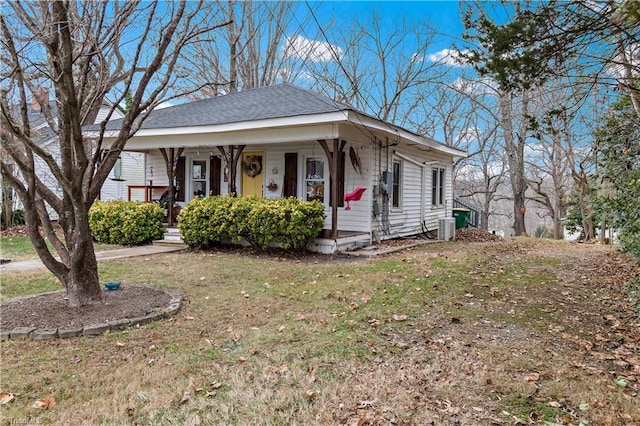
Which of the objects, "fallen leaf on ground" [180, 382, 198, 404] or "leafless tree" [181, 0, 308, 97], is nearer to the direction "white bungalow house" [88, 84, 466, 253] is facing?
the fallen leaf on ground

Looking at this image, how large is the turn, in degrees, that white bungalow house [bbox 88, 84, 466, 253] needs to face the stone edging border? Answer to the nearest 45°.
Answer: approximately 45° to its left

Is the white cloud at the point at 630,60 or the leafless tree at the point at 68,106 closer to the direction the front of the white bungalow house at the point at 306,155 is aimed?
the leafless tree

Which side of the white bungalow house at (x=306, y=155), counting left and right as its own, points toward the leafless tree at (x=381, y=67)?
back

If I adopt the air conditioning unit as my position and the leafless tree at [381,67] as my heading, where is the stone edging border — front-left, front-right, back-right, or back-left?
back-left

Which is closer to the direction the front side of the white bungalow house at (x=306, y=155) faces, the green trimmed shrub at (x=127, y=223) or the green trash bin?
the green trimmed shrub

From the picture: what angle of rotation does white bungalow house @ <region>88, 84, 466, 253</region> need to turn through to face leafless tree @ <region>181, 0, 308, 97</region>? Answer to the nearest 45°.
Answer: approximately 135° to its right

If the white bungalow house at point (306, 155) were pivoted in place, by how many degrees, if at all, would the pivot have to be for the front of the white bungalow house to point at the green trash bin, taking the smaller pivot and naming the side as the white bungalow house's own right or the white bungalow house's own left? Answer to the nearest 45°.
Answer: approximately 180°

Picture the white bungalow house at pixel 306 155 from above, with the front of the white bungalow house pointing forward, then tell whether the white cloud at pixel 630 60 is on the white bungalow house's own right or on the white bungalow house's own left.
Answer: on the white bungalow house's own left

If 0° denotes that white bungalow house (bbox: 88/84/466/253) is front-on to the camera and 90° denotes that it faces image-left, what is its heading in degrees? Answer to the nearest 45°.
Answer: approximately 45°

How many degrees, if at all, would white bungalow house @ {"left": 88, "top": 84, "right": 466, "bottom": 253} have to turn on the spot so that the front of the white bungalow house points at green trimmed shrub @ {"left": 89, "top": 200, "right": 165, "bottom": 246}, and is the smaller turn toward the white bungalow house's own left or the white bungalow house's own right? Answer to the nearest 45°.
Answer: approximately 45° to the white bungalow house's own right
